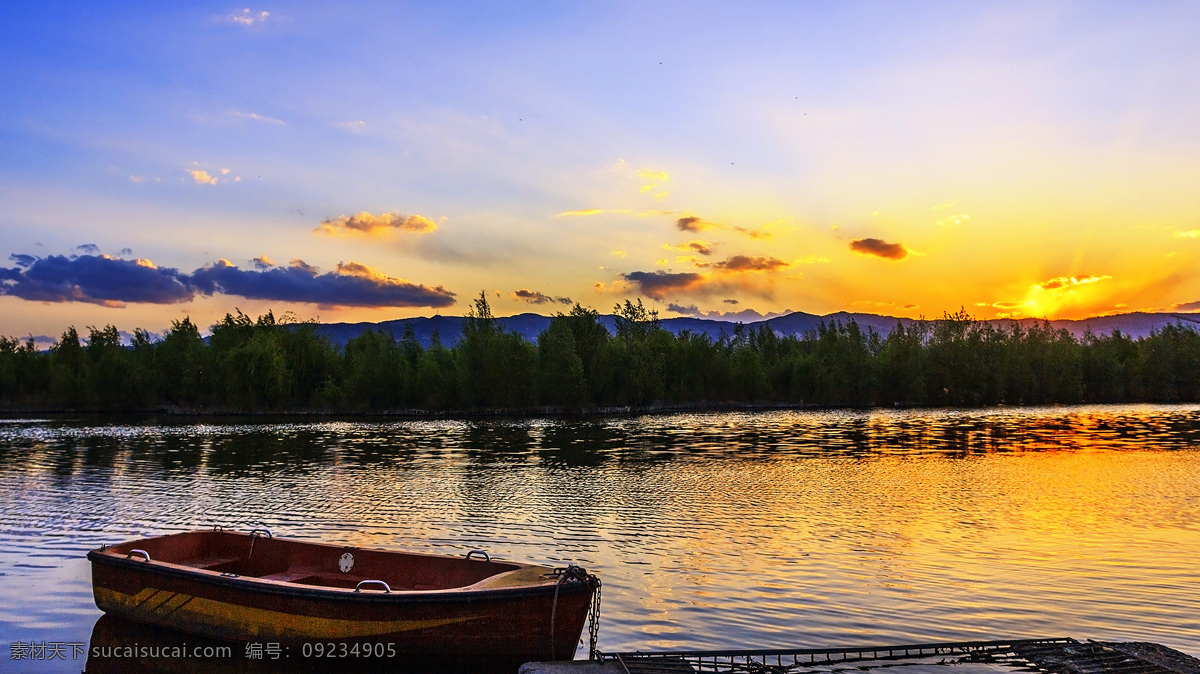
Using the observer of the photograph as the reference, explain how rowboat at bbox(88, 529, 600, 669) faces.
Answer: facing the viewer and to the right of the viewer
